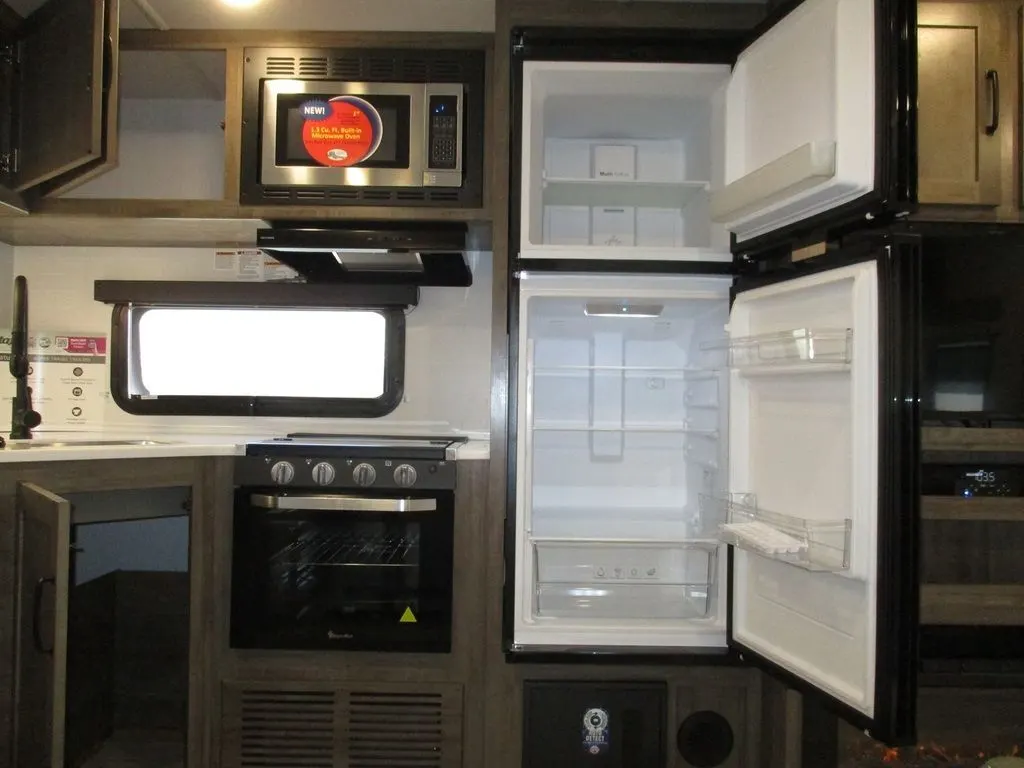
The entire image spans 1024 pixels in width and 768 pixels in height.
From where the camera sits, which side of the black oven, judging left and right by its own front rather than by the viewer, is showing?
front

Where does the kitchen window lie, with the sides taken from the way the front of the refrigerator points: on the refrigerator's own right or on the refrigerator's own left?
on the refrigerator's own right

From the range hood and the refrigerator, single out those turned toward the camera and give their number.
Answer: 2

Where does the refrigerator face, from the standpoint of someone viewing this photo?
facing the viewer

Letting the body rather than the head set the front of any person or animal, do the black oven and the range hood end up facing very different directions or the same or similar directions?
same or similar directions

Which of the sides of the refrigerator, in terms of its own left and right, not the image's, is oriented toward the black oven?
right

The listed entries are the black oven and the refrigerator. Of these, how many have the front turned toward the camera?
2

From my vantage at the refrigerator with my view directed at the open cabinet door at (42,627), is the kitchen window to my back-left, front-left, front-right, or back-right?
front-right

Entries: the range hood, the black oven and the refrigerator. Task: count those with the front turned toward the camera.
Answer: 3

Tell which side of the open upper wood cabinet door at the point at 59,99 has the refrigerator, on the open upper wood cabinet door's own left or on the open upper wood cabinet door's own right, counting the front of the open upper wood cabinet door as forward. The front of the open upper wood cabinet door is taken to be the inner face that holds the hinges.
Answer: on the open upper wood cabinet door's own left
